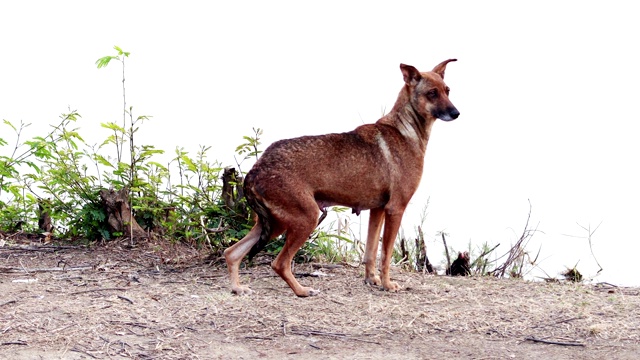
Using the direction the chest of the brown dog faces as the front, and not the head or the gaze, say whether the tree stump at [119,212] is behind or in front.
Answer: behind

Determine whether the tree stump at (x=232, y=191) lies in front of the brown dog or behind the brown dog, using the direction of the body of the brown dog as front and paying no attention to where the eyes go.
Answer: behind

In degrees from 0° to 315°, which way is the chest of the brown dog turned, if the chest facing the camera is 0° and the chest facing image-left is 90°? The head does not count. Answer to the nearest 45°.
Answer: approximately 270°

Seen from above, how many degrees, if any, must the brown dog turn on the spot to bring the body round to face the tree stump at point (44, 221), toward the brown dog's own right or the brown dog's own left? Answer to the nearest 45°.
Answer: approximately 135° to the brown dog's own left
